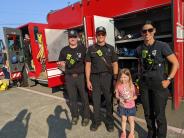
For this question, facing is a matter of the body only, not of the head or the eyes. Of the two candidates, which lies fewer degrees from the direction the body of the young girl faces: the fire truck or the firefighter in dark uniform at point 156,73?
the firefighter in dark uniform

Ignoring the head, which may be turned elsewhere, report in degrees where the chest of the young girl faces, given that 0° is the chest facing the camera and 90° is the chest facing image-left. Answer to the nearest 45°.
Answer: approximately 0°

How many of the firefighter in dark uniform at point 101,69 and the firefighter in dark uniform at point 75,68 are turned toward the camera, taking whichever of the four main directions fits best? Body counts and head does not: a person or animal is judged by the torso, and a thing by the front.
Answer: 2

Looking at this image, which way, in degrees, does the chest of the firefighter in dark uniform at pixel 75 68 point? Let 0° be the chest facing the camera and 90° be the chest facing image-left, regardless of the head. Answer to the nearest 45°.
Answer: approximately 0°

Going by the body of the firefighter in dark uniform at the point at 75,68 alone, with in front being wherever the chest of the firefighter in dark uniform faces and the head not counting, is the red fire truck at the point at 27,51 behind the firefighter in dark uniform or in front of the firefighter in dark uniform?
behind

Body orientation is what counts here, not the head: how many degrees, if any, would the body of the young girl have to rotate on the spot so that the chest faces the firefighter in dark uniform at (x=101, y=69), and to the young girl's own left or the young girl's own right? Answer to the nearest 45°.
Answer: approximately 135° to the young girl's own right

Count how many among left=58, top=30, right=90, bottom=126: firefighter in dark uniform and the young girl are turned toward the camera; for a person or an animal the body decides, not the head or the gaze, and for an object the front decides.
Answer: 2
